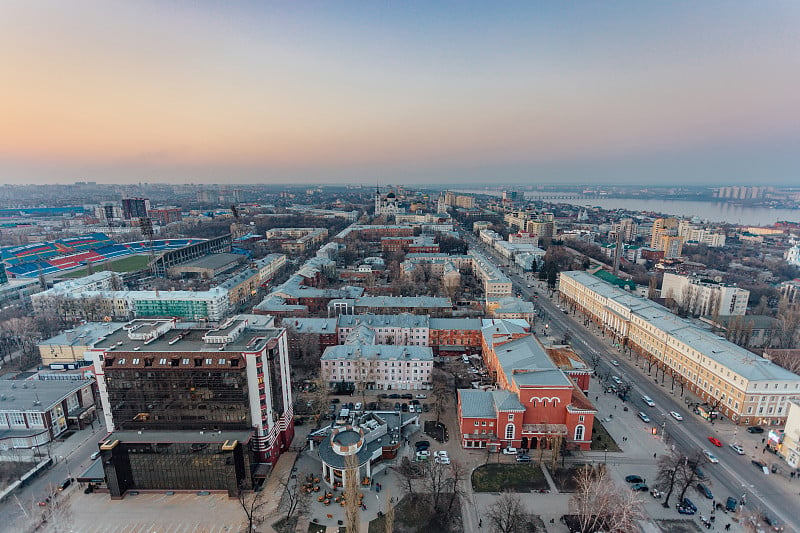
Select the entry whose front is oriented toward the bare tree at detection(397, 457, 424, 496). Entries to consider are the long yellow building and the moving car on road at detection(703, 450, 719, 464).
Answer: the long yellow building

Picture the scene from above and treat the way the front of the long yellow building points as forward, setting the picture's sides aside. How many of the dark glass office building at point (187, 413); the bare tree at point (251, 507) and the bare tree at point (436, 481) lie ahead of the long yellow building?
3

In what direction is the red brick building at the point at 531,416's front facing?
toward the camera

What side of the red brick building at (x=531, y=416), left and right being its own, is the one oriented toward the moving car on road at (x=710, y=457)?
left

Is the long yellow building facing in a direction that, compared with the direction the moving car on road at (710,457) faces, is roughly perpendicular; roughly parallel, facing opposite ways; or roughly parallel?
roughly perpendicular

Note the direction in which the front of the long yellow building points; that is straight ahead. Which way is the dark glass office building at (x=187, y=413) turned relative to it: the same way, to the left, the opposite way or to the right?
to the left

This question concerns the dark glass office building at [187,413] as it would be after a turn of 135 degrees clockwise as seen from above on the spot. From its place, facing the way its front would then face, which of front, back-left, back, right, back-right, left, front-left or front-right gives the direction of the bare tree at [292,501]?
back

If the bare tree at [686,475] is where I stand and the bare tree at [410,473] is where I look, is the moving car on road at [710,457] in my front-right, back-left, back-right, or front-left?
back-right

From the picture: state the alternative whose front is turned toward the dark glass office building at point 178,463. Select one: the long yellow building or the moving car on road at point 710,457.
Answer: the long yellow building

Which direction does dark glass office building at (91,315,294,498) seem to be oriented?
toward the camera
